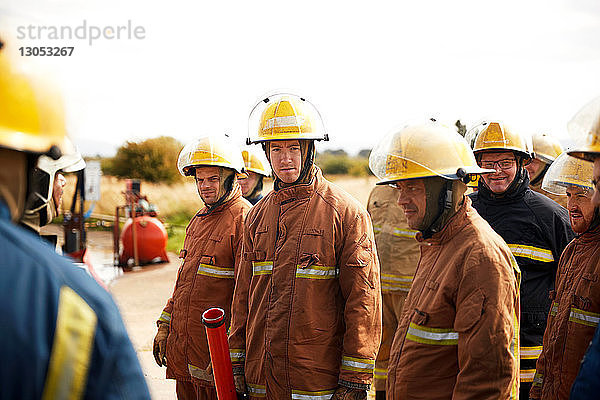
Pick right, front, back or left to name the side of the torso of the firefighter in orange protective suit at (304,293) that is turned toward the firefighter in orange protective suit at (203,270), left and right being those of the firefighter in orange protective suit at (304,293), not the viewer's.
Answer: right

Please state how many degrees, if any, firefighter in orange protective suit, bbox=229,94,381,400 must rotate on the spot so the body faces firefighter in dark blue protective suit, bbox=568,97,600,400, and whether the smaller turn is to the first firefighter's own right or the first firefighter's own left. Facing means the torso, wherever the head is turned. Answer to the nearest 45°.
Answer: approximately 90° to the first firefighter's own left

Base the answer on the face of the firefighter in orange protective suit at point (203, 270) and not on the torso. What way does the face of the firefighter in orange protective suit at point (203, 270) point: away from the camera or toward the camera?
toward the camera

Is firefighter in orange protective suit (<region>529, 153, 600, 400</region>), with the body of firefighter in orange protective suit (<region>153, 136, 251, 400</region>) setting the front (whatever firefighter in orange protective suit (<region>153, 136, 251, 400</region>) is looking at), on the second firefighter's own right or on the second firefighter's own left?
on the second firefighter's own left

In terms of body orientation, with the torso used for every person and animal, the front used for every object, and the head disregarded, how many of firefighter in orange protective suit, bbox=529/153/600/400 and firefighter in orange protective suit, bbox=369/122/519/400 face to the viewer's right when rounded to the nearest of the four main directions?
0

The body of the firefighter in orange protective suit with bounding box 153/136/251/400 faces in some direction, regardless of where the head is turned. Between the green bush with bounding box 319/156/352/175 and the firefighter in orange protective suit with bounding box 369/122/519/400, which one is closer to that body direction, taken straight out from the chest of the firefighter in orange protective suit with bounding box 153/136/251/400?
the firefighter in orange protective suit

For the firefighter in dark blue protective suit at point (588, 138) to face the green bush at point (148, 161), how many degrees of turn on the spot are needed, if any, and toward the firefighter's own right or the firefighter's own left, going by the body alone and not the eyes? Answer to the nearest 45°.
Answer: approximately 45° to the firefighter's own right

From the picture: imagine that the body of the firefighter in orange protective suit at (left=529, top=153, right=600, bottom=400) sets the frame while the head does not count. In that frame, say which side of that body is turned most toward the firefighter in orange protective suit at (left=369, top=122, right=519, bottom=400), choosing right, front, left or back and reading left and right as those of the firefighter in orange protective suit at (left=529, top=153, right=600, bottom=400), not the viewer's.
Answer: front

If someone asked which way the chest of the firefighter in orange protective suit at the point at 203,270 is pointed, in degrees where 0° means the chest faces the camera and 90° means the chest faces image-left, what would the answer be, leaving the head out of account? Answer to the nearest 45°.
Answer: approximately 45°

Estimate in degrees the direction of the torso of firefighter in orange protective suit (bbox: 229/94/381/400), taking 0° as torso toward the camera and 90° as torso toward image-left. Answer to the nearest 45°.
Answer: approximately 45°

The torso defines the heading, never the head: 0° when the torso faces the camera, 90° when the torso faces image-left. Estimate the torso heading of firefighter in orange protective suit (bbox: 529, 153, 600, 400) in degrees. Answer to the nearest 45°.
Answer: approximately 45°
